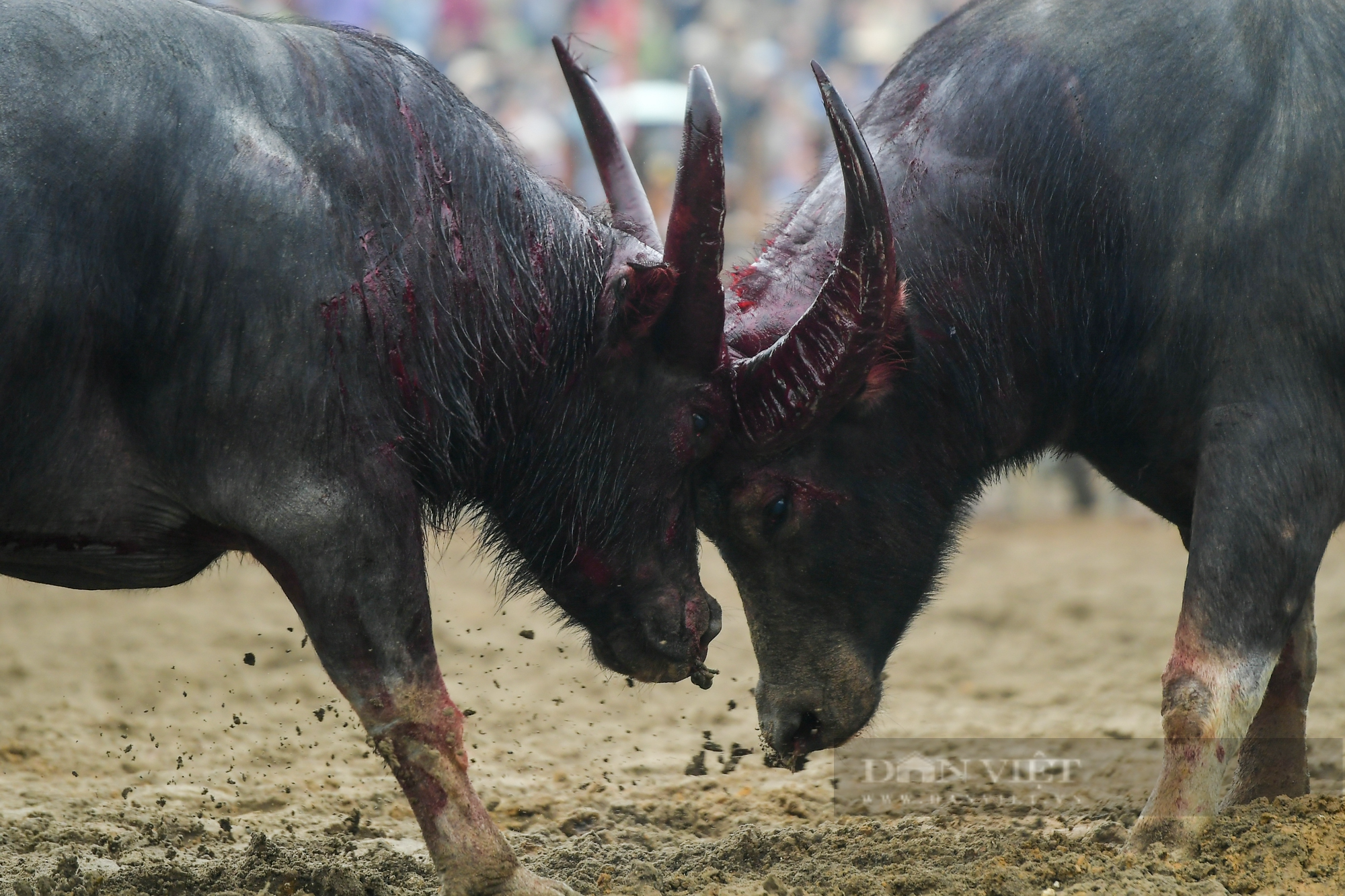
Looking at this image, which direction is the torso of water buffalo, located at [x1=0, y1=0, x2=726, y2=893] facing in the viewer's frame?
to the viewer's right

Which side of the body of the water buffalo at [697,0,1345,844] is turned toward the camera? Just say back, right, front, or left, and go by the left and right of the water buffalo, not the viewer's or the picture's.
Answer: left

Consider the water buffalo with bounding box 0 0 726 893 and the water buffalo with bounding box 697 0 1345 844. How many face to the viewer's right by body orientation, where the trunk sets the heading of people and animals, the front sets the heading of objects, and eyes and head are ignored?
1

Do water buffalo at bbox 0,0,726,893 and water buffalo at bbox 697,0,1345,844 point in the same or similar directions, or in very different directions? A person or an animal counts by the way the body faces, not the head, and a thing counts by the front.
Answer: very different directions

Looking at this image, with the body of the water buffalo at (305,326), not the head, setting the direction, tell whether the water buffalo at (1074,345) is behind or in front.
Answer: in front

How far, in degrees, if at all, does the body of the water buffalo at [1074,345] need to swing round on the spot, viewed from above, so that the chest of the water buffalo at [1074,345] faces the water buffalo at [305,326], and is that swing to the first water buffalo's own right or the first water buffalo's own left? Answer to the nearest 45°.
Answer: approximately 45° to the first water buffalo's own left
